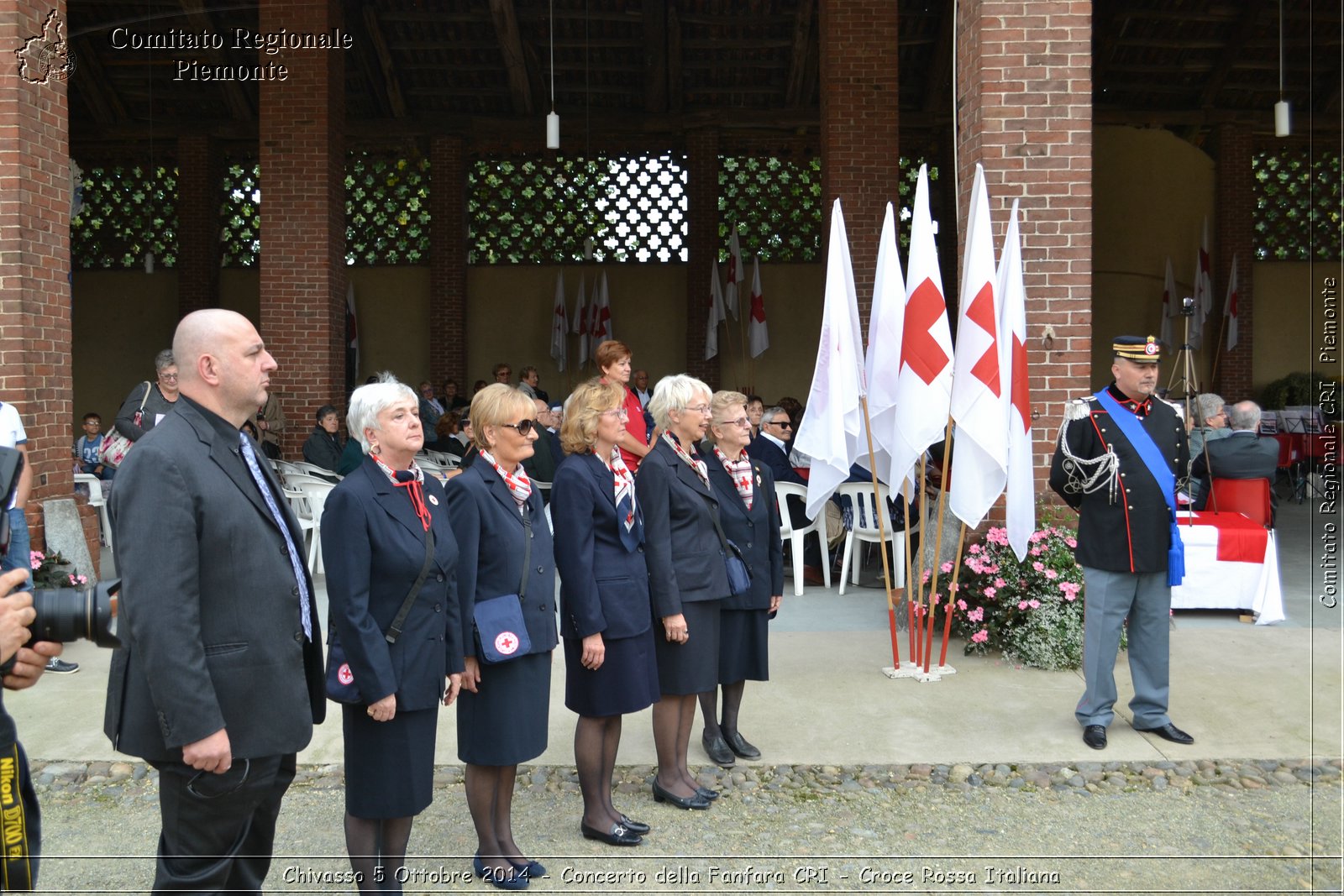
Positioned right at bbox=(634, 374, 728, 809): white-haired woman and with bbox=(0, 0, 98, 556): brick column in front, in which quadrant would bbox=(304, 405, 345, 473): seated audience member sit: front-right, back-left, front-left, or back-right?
front-right

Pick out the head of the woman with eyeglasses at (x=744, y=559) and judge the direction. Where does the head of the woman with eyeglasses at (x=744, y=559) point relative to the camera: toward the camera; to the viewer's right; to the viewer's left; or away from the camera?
to the viewer's right

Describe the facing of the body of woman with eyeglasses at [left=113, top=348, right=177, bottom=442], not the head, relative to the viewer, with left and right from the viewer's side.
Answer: facing the viewer and to the right of the viewer

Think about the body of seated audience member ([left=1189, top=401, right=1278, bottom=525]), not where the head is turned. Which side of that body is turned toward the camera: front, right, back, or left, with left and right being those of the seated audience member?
back

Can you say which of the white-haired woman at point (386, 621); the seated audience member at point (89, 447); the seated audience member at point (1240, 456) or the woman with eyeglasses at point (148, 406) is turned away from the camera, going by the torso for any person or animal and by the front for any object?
the seated audience member at point (1240, 456)

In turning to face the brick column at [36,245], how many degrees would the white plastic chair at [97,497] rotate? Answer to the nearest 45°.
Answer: approximately 90° to its right

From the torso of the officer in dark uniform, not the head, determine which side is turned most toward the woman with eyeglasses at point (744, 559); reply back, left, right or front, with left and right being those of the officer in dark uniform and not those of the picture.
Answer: right
